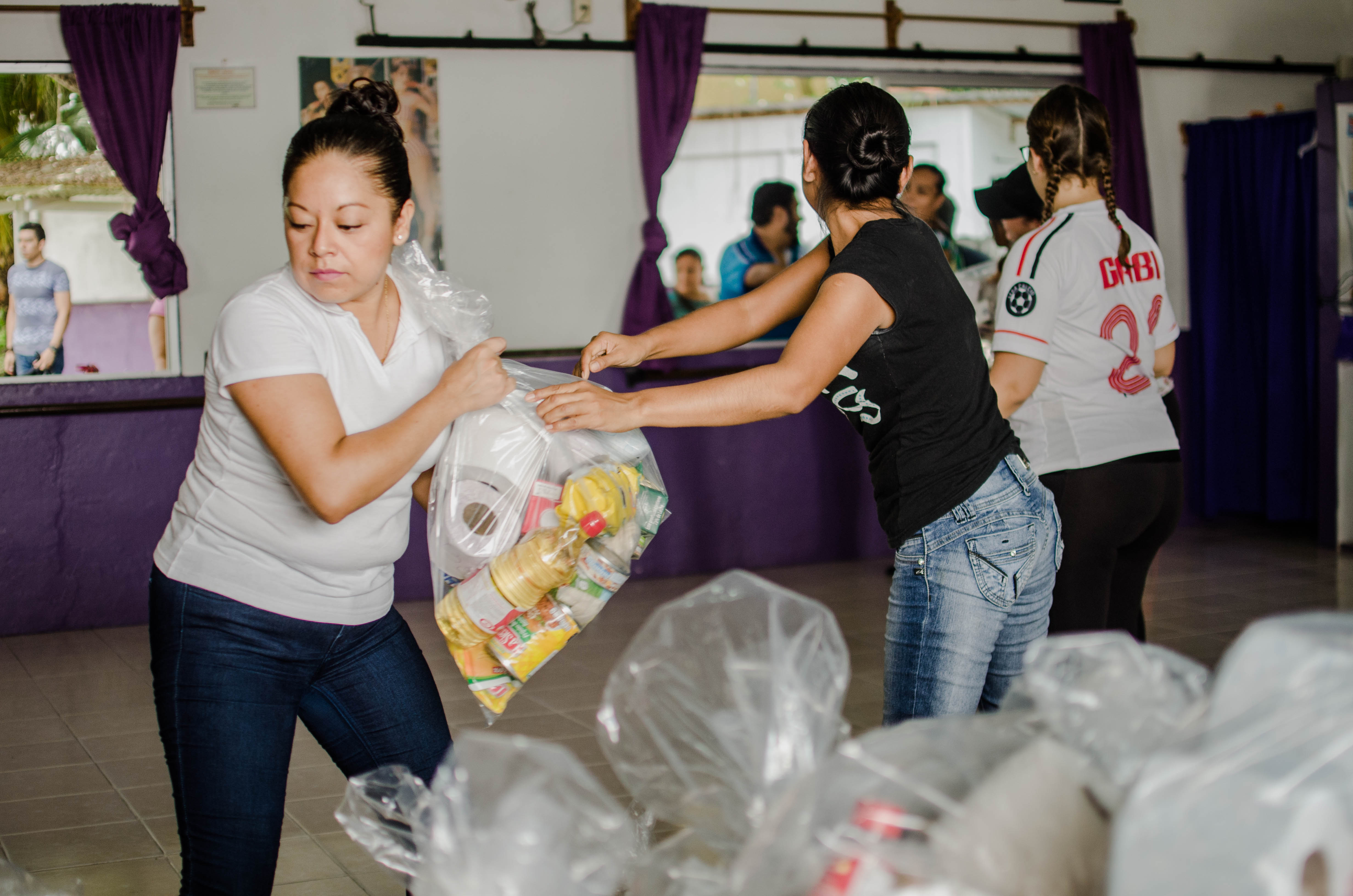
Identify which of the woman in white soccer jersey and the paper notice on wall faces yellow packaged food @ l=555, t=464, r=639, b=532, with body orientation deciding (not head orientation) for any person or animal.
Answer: the paper notice on wall

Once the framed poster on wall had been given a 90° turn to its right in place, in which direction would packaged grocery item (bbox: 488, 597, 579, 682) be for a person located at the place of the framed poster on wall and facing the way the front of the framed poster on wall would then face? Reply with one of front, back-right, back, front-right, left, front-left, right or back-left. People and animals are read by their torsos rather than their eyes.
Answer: left

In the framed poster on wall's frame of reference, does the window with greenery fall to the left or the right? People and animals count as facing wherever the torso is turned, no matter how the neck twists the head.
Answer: on its right

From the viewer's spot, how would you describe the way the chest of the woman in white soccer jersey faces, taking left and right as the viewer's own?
facing away from the viewer and to the left of the viewer

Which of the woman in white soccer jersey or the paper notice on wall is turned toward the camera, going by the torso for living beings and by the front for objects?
the paper notice on wall

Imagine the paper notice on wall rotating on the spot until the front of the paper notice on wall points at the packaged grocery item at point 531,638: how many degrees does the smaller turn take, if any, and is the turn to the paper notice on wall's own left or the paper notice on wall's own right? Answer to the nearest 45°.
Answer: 0° — it already faces it

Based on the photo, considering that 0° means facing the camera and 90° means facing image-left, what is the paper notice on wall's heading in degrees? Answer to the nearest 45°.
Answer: approximately 0°

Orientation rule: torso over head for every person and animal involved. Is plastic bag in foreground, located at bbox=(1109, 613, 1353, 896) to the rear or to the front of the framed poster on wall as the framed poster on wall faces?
to the front

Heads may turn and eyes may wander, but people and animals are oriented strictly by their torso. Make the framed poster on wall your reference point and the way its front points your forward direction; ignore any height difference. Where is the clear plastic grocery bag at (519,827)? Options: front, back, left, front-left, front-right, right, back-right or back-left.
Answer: front

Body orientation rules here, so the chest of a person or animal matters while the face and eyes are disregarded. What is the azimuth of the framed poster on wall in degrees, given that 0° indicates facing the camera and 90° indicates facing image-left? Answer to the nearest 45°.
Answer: approximately 0°

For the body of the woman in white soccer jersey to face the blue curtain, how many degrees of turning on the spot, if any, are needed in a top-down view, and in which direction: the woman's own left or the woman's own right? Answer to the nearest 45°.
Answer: approximately 45° to the woman's own right

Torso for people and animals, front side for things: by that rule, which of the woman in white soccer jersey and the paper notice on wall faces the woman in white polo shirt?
the paper notice on wall

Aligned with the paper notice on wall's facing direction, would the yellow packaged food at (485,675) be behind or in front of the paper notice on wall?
in front

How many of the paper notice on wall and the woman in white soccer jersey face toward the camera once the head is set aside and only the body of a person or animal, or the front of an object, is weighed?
1

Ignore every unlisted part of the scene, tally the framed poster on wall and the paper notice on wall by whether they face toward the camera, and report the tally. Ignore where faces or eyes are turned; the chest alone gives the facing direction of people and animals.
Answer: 2

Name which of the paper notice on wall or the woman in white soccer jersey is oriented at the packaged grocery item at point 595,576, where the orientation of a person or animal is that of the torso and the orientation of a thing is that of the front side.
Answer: the paper notice on wall

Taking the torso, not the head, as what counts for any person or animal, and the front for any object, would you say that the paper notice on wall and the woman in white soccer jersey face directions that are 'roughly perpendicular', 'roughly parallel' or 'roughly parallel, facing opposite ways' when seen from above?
roughly parallel, facing opposite ways
